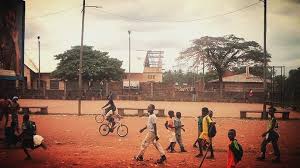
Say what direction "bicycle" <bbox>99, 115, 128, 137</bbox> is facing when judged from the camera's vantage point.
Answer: facing to the right of the viewer

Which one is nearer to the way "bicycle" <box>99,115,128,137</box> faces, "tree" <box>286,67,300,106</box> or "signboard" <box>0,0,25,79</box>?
the tree

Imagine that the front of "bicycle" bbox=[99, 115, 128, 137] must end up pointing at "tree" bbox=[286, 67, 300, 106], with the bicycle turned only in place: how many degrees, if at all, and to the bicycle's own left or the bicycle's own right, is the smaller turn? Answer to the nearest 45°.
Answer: approximately 45° to the bicycle's own left

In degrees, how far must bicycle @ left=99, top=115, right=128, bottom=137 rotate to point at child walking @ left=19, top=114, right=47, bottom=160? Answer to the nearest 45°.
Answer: approximately 135° to its right

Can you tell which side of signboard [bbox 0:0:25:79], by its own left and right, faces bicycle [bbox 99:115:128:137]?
left

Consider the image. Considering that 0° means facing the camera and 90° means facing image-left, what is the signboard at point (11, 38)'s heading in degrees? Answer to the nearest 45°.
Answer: approximately 0°

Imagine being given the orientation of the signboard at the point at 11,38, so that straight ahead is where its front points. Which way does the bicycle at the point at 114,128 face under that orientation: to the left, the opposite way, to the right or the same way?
to the left

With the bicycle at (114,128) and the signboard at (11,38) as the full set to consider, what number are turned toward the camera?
1
